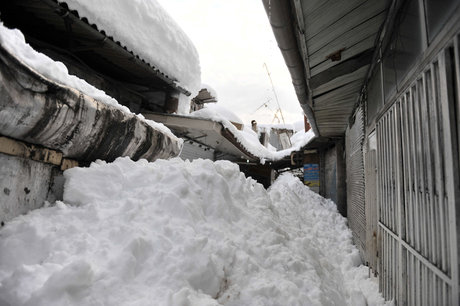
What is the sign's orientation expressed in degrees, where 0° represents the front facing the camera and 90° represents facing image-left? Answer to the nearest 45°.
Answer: approximately 0°

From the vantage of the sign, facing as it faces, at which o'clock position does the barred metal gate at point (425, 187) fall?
The barred metal gate is roughly at 12 o'clock from the sign.
